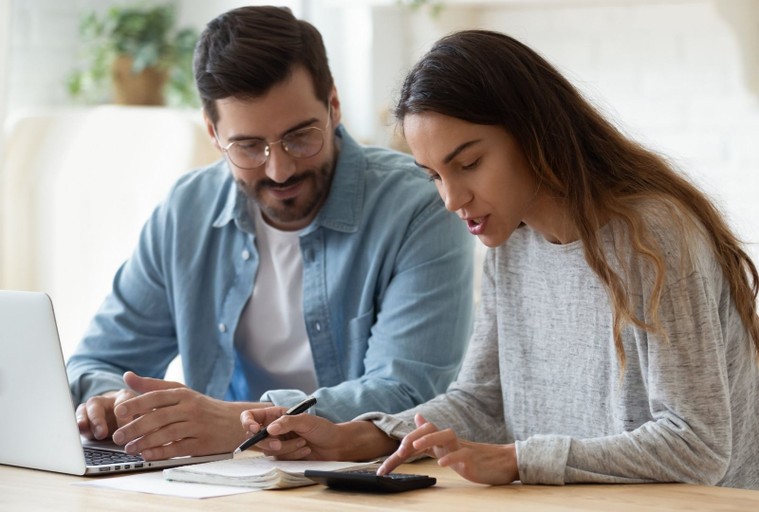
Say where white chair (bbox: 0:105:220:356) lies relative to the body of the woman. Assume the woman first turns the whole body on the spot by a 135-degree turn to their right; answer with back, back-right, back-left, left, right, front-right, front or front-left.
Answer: front-left

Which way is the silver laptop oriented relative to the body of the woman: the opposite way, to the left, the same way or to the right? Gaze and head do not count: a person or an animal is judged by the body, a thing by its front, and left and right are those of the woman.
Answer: the opposite way

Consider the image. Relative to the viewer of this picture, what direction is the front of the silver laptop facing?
facing away from the viewer and to the right of the viewer

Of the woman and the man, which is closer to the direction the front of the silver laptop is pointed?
the man

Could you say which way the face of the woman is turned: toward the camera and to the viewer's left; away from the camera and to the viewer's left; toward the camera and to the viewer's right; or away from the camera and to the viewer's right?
toward the camera and to the viewer's left

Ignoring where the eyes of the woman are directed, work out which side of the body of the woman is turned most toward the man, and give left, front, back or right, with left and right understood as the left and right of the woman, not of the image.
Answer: right

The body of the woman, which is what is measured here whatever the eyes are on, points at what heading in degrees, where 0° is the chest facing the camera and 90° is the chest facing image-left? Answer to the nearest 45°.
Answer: approximately 45°

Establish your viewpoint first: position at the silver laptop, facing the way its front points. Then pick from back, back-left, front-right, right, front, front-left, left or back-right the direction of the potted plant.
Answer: front-left
